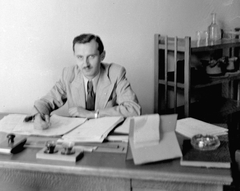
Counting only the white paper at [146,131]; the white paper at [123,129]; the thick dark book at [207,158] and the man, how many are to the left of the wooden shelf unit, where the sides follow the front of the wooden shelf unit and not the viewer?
0

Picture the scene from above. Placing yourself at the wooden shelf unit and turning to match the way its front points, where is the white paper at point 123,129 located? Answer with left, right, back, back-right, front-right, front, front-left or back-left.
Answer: front-right

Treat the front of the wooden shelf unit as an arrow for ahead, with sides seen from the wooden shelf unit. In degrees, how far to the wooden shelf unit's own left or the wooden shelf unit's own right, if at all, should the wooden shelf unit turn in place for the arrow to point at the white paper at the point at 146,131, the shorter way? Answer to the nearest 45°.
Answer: approximately 45° to the wooden shelf unit's own right

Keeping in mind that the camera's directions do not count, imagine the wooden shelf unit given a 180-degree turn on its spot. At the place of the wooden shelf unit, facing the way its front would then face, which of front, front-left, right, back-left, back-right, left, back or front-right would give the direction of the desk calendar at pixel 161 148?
back-left

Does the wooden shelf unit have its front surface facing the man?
no

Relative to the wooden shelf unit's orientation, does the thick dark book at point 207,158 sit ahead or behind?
ahead

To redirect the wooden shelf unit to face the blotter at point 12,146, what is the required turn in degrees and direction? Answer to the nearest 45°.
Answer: approximately 45° to its right

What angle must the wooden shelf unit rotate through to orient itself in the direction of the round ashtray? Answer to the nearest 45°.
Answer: approximately 45° to its right

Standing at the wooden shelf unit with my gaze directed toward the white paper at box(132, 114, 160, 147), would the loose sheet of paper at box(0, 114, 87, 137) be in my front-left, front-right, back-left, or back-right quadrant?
front-right

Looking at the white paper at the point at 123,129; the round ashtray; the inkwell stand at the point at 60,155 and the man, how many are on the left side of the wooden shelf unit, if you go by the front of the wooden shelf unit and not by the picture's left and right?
0

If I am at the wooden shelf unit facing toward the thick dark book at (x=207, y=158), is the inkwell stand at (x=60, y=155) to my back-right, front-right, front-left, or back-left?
front-right

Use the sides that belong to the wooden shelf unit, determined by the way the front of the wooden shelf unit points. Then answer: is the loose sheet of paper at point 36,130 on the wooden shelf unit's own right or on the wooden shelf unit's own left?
on the wooden shelf unit's own right

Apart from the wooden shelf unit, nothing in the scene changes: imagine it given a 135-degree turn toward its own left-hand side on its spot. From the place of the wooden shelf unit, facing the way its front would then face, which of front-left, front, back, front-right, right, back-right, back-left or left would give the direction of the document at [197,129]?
back

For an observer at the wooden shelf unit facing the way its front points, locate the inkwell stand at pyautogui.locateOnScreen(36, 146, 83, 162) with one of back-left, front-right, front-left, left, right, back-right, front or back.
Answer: front-right
